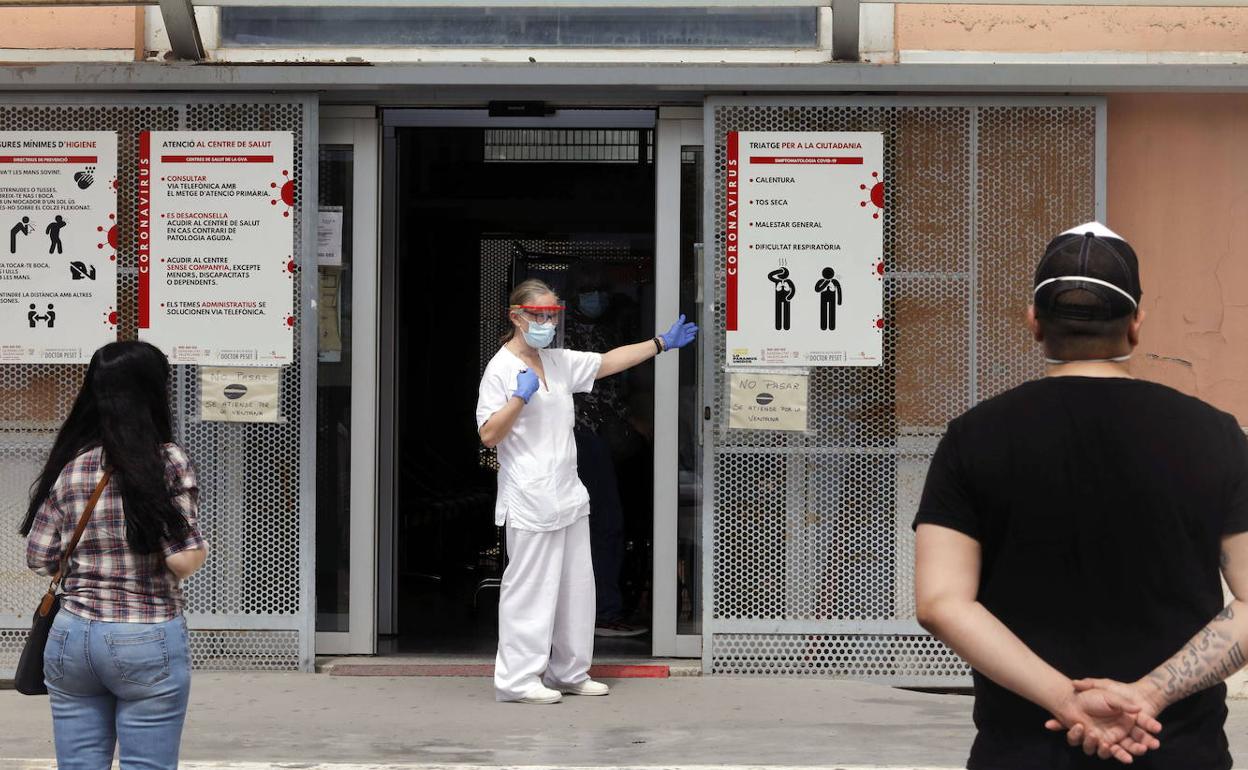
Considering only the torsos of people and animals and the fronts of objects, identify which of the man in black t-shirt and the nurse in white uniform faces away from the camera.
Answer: the man in black t-shirt

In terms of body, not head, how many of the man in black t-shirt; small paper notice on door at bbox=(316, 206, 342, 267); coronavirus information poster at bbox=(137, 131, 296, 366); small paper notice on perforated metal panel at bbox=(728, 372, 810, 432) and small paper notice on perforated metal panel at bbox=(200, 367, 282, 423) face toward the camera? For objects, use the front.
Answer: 4

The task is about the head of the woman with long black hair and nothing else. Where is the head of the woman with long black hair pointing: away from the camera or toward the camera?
away from the camera

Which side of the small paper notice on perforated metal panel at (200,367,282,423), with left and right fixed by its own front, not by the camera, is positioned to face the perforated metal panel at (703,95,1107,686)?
left

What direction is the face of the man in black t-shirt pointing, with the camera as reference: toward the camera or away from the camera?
away from the camera

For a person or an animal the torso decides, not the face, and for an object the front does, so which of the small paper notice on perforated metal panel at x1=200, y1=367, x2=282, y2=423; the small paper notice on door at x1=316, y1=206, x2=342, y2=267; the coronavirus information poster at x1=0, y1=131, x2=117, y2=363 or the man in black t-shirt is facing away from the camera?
the man in black t-shirt

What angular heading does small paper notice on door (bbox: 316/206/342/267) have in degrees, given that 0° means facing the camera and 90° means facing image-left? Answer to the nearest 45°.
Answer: approximately 0°

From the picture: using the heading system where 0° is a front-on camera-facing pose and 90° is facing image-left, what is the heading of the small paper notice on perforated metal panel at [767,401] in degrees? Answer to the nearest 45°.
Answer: approximately 0°
